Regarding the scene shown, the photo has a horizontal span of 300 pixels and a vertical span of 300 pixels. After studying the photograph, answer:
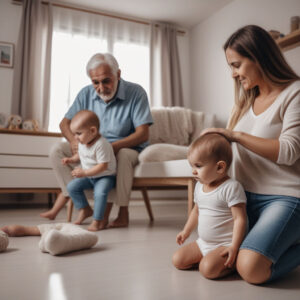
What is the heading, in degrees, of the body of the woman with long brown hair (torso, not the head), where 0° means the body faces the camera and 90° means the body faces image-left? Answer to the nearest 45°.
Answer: approximately 45°

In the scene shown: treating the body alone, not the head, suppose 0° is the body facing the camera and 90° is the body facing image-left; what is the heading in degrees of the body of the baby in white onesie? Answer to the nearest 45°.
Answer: approximately 45°

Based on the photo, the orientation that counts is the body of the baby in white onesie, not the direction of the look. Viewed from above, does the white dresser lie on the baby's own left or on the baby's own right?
on the baby's own right

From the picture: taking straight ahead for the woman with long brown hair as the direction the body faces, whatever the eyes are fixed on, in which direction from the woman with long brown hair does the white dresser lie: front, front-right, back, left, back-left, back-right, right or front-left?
right

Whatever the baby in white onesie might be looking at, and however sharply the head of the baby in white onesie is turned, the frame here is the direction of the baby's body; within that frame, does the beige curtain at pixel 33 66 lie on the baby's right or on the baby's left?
on the baby's right

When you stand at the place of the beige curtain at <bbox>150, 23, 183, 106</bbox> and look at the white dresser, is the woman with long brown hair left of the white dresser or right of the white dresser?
left

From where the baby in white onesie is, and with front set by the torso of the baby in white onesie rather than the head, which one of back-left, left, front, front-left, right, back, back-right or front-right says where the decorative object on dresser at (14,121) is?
right

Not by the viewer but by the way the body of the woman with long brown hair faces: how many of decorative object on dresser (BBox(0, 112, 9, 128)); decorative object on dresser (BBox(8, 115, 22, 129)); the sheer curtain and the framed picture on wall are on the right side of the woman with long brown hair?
4

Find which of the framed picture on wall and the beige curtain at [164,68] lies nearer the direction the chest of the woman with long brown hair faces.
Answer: the framed picture on wall

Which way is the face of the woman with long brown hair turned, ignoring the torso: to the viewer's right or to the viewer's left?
to the viewer's left

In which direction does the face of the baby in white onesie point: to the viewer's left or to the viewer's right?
to the viewer's left

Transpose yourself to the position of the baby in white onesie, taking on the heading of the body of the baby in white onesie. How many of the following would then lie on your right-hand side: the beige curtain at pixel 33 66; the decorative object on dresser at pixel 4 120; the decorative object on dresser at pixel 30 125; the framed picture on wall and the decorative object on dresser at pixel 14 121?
5

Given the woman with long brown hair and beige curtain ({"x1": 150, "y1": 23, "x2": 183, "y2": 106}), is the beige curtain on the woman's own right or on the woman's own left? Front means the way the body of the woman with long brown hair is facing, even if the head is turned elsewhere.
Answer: on the woman's own right

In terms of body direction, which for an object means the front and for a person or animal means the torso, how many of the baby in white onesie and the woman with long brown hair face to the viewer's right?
0
